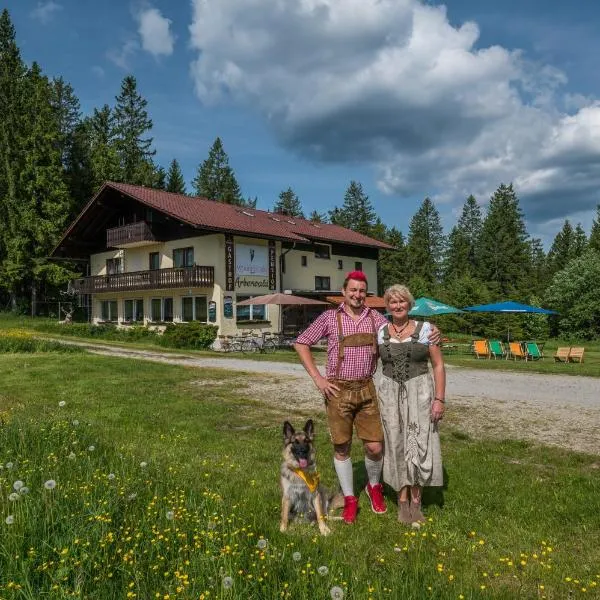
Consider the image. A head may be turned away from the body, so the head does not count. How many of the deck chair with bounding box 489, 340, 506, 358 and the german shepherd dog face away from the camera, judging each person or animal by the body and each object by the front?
0

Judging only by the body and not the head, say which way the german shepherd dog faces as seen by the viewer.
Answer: toward the camera

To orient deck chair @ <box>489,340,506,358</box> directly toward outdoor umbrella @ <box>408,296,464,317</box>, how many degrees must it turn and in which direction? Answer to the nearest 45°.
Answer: approximately 135° to its right

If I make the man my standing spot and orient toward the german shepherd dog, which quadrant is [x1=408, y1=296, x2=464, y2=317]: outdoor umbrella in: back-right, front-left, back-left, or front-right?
back-right

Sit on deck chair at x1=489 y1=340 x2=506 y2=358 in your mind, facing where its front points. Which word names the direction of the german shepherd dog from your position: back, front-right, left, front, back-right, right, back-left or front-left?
front-right

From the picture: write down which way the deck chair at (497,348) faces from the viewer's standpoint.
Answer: facing the viewer and to the right of the viewer

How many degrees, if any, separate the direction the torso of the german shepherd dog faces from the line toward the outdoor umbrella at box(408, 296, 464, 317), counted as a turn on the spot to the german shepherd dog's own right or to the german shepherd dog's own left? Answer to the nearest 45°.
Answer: approximately 180°

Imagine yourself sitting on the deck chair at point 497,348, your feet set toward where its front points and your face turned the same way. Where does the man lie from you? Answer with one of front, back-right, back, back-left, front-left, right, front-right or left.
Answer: front-right

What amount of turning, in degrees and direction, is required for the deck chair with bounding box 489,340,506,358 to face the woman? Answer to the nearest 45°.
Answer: approximately 45° to its right
